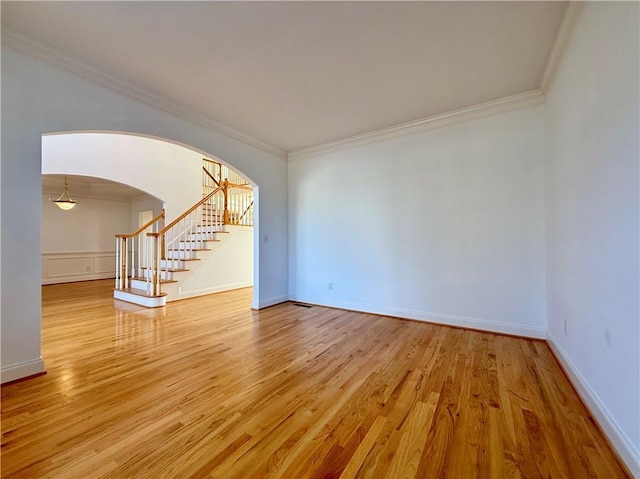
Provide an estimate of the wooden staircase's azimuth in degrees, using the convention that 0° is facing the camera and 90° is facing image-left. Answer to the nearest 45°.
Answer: approximately 45°
